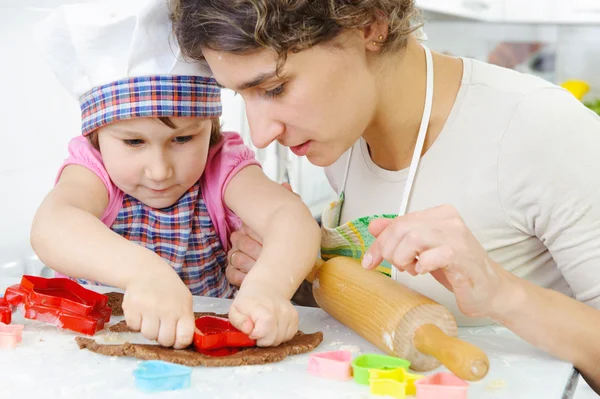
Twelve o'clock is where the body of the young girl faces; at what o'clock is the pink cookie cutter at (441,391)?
The pink cookie cutter is roughly at 11 o'clock from the young girl.

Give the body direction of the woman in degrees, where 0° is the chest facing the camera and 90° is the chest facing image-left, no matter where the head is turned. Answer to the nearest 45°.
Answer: approximately 45°

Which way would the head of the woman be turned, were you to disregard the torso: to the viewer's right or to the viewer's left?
to the viewer's left

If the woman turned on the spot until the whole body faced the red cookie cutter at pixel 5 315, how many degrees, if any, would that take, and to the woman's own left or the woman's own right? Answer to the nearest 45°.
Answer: approximately 45° to the woman's own right
